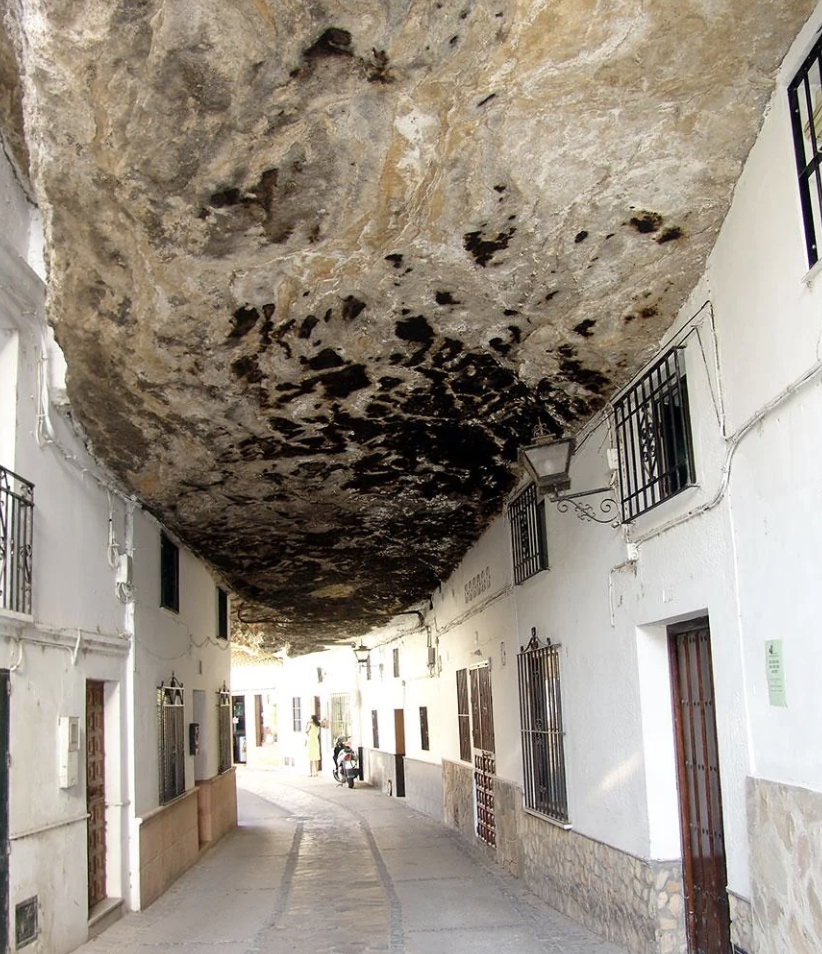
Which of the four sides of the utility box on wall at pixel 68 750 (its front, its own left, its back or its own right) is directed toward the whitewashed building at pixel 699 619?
front

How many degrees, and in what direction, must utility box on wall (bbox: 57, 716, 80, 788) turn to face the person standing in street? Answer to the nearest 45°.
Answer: approximately 135° to its left

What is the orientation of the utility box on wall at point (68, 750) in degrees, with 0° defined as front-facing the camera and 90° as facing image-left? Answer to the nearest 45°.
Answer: approximately 315°

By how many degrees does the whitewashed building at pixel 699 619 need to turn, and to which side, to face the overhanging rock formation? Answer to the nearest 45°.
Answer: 0° — it already faces it

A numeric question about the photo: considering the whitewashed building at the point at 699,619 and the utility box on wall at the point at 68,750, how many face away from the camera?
0

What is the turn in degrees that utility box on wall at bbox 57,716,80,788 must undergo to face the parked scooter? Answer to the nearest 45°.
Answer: approximately 135° to its left

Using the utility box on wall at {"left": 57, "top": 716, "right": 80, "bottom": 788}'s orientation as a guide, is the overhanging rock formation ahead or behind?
ahead

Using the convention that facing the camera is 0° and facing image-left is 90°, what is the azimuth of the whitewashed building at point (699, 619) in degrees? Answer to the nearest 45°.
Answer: approximately 45°
